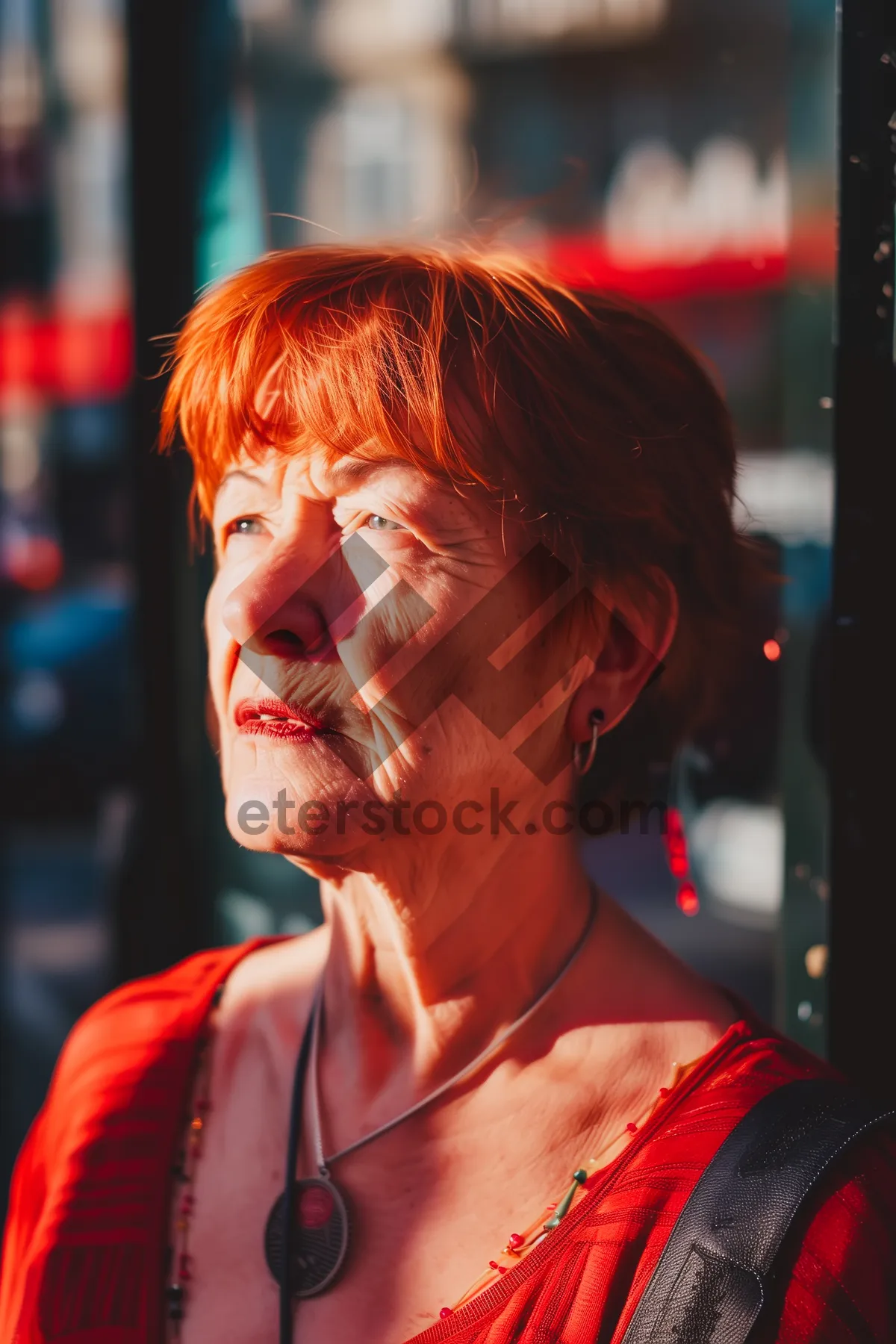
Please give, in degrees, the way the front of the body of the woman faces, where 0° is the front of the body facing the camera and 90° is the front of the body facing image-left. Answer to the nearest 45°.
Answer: approximately 45°

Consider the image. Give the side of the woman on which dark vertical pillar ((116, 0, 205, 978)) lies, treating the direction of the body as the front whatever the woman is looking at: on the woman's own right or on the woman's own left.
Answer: on the woman's own right
